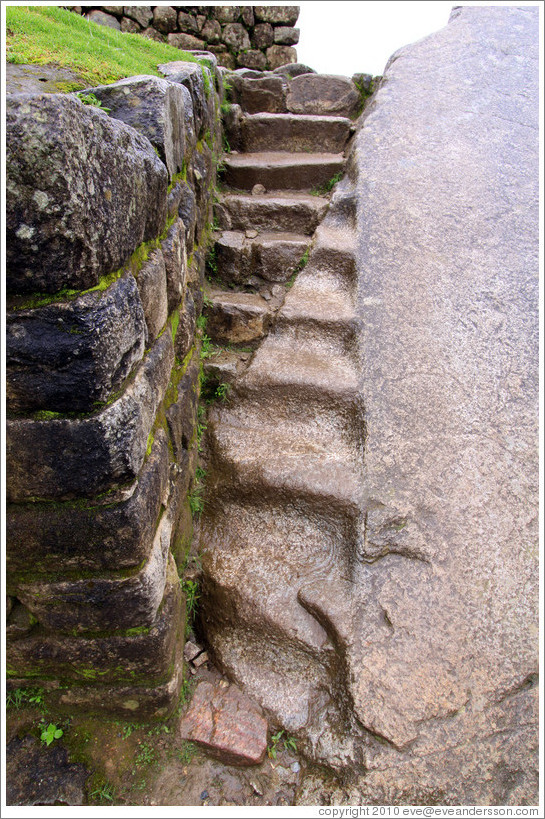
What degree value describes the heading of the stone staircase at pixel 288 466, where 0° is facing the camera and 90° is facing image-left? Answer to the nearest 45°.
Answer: approximately 0°

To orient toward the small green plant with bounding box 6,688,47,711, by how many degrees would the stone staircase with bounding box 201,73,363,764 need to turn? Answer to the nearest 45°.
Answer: approximately 45° to its right
